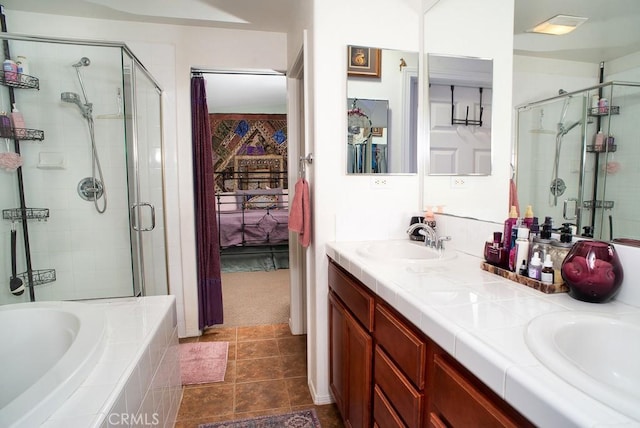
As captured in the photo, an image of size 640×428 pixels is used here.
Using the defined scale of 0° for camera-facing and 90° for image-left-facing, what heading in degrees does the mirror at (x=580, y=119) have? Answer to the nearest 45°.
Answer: approximately 45°

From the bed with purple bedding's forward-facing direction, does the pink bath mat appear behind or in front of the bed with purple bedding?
in front

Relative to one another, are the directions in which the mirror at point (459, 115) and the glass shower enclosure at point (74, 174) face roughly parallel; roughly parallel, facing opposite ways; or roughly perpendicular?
roughly perpendicular

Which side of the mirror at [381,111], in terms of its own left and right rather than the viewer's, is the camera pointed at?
front

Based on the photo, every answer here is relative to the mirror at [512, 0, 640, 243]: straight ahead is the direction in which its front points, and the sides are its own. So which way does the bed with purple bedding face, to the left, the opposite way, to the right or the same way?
to the left

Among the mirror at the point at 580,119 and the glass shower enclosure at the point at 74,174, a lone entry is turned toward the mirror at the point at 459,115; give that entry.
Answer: the glass shower enclosure

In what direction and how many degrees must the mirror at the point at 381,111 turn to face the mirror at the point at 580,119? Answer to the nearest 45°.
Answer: approximately 45° to its left

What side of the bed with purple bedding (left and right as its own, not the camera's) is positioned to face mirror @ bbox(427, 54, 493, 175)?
front

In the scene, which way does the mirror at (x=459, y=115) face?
toward the camera

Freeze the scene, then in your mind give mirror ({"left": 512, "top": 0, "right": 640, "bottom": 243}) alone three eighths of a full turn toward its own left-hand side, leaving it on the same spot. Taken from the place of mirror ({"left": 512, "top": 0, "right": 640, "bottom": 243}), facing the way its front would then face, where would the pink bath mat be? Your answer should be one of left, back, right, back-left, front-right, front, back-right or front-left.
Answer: back

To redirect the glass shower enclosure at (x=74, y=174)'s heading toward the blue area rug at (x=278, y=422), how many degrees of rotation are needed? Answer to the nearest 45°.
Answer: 0° — it already faces it

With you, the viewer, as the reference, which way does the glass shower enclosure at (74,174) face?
facing the viewer and to the right of the viewer

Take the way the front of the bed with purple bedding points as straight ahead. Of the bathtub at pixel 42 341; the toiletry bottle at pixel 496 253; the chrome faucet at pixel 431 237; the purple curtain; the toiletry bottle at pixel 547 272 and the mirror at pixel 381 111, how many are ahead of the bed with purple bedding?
6

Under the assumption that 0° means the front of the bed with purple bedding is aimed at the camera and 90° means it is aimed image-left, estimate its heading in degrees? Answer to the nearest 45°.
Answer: approximately 0°
